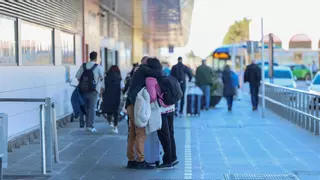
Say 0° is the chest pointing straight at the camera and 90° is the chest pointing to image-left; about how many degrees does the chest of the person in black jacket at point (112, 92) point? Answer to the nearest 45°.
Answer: approximately 180°

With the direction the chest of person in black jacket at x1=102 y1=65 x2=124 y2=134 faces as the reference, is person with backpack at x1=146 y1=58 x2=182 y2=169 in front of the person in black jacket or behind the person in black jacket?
behind
